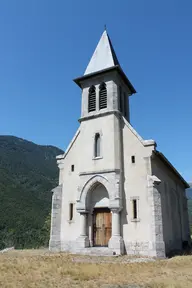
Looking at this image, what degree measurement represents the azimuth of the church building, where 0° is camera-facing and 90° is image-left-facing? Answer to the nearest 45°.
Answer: approximately 45°
